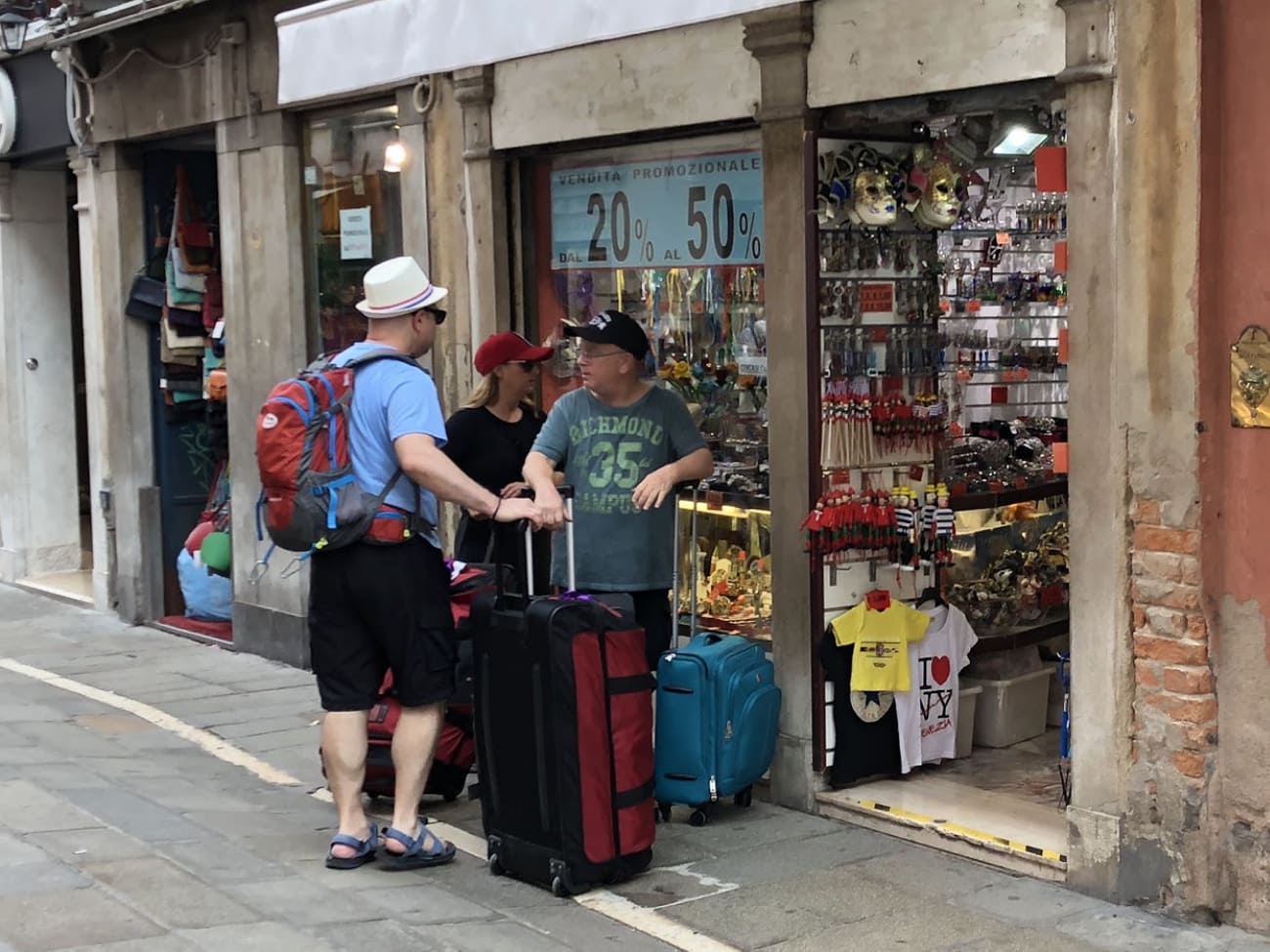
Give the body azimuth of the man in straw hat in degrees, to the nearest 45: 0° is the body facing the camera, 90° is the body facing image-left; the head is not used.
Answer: approximately 225°

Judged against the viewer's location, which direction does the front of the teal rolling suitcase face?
facing the viewer and to the right of the viewer

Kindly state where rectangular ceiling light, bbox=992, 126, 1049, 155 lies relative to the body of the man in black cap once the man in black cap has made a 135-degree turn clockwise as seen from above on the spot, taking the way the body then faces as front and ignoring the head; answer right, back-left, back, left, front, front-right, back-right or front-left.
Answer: back-right

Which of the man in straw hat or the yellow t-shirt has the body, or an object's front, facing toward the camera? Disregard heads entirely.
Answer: the yellow t-shirt

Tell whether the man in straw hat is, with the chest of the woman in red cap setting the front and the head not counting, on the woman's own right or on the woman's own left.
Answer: on the woman's own right

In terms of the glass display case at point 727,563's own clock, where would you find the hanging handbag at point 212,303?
The hanging handbag is roughly at 3 o'clock from the glass display case.

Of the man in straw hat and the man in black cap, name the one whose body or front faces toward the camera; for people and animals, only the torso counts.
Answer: the man in black cap

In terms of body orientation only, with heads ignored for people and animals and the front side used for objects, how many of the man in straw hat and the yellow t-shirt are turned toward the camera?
1

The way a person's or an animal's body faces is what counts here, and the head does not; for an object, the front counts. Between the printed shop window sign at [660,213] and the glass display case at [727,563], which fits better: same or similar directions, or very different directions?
same or similar directions

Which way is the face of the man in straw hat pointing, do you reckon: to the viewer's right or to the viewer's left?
to the viewer's right

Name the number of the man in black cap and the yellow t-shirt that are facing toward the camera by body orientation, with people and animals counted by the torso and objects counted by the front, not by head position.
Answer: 2

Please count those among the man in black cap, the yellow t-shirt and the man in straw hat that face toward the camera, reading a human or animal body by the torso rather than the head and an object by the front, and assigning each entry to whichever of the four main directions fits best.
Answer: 2

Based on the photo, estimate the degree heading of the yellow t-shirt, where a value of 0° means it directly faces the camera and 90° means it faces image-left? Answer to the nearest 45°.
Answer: approximately 0°

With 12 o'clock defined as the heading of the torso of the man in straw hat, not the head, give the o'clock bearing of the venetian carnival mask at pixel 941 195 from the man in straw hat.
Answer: The venetian carnival mask is roughly at 1 o'clock from the man in straw hat.

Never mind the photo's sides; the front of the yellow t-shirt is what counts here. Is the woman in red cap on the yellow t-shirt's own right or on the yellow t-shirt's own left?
on the yellow t-shirt's own right

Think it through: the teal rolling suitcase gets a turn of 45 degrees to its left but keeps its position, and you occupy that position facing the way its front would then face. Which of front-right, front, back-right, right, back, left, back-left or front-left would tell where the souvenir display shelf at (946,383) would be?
front-left
